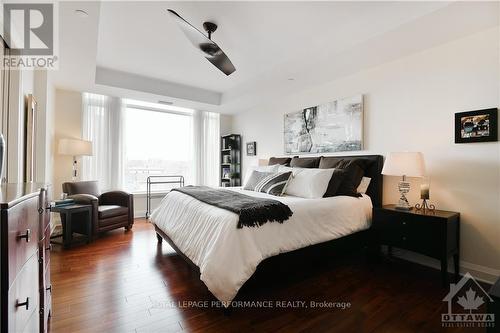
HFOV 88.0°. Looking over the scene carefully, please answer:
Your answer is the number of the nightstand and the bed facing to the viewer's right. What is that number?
0

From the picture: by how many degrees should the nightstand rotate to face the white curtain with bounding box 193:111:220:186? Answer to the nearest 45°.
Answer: approximately 45° to its right

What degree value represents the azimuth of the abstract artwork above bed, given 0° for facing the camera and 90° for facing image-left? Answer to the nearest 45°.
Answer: approximately 45°

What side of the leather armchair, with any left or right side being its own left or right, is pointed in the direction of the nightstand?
front

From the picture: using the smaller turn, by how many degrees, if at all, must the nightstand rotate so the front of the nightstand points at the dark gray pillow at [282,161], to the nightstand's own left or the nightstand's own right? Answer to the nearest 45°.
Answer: approximately 90° to the nightstand's own right

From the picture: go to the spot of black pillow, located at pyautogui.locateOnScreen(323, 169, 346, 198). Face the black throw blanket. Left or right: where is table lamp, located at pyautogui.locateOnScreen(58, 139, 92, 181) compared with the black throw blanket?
right

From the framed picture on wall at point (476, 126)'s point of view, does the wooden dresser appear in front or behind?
in front

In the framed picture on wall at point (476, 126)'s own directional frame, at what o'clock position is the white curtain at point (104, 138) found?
The white curtain is roughly at 1 o'clock from the framed picture on wall.

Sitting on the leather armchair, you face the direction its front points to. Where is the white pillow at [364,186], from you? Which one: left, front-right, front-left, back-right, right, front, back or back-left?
front

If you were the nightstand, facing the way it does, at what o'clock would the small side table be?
The small side table is roughly at 1 o'clock from the nightstand.

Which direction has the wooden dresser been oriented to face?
to the viewer's right

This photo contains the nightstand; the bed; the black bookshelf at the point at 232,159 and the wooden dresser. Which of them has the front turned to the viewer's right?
the wooden dresser

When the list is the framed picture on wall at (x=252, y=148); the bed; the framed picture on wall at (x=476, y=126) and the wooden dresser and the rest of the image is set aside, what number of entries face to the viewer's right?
1

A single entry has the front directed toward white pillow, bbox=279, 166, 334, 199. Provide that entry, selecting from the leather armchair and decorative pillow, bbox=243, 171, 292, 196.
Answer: the leather armchair
